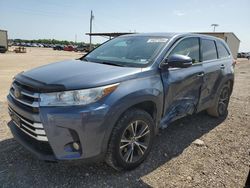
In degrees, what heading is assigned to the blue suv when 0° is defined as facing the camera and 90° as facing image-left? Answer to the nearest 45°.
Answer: approximately 45°
